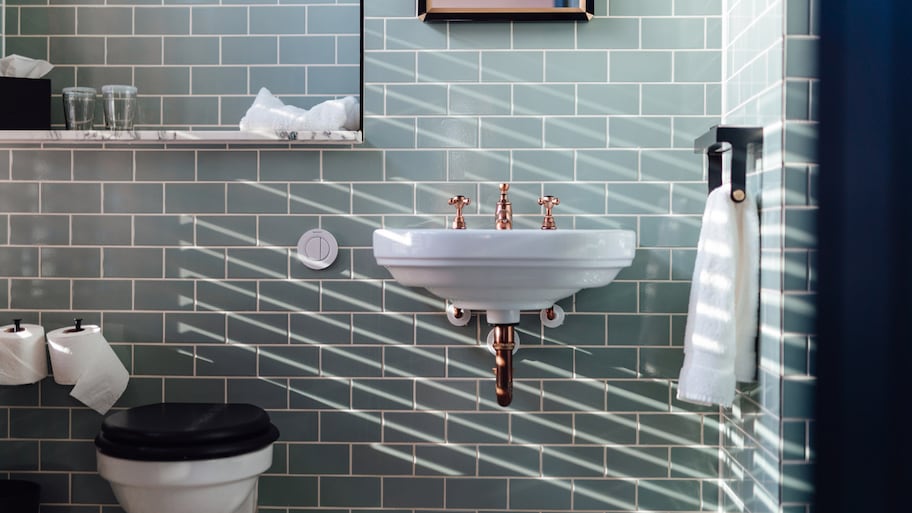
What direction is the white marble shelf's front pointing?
toward the camera

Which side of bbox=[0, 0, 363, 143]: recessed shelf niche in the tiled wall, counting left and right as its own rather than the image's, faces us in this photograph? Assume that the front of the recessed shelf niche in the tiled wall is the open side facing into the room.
front

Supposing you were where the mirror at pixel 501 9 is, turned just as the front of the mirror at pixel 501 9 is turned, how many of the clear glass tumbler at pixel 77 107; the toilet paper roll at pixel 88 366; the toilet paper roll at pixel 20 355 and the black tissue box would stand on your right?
4

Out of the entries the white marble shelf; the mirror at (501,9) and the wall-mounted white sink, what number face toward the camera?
3

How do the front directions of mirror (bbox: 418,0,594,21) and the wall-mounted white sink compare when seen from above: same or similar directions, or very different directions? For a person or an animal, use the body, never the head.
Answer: same or similar directions

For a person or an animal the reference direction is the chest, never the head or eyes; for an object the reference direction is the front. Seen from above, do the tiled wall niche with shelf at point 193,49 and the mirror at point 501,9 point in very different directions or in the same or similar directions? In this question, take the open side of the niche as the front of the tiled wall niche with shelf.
same or similar directions

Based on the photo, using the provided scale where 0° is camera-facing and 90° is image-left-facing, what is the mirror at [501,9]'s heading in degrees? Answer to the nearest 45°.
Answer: approximately 0°

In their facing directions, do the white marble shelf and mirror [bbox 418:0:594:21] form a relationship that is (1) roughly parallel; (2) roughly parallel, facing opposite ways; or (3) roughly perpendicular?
roughly parallel
